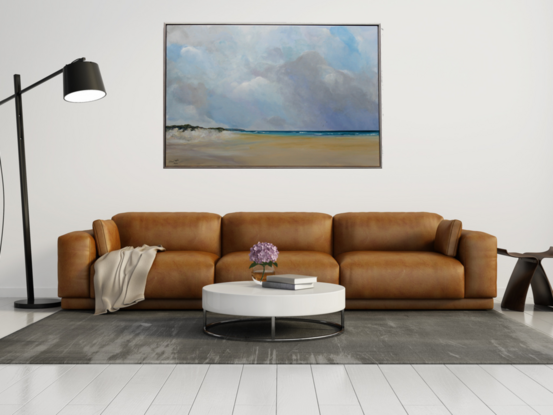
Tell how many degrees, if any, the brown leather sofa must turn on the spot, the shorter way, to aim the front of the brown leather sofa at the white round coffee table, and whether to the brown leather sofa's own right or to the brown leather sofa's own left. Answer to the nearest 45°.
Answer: approximately 45° to the brown leather sofa's own right

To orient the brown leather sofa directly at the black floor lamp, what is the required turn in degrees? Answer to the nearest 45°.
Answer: approximately 90° to its right

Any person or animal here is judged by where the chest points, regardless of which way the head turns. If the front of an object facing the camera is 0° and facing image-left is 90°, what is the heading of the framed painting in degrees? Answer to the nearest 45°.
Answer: approximately 0°

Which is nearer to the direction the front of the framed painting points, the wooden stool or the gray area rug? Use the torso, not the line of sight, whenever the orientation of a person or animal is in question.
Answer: the gray area rug

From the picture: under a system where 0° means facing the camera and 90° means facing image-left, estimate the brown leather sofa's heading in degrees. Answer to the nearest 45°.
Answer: approximately 0°

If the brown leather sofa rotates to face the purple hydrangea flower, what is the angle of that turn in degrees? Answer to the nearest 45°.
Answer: approximately 45° to its right

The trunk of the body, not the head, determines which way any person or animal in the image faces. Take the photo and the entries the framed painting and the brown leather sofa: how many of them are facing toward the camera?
2

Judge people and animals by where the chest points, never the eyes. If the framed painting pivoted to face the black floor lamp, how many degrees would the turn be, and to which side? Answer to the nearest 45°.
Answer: approximately 45° to its right

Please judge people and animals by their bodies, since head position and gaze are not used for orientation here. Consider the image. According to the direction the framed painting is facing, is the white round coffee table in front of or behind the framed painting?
in front
